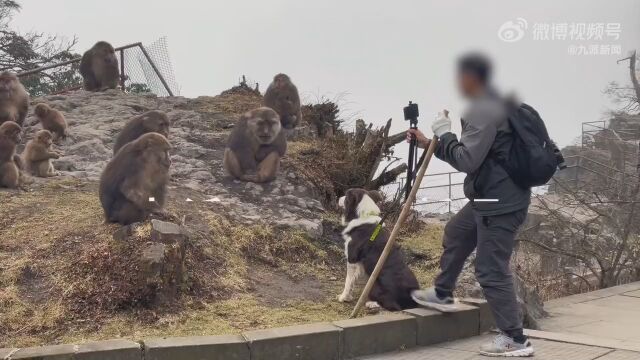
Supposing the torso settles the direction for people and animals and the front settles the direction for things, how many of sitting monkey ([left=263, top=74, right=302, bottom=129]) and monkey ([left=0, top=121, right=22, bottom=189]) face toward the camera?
1

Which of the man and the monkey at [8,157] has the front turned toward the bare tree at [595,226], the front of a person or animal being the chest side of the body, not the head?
the monkey

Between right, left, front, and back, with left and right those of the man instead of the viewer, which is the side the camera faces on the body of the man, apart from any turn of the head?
left

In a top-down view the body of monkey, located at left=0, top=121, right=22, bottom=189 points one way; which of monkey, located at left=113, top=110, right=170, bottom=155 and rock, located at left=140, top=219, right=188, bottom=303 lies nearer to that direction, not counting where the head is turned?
the monkey

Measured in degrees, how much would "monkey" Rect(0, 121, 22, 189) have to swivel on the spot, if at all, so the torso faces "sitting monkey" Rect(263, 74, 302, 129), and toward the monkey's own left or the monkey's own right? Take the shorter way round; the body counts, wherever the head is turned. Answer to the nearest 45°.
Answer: approximately 45° to the monkey's own left

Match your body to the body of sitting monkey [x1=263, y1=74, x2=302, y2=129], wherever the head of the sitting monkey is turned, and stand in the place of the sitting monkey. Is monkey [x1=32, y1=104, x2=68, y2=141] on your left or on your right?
on your right

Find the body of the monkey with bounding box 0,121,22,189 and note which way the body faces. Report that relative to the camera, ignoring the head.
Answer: to the viewer's right

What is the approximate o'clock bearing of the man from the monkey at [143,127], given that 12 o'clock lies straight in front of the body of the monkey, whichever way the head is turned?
The man is roughly at 2 o'clock from the monkey.

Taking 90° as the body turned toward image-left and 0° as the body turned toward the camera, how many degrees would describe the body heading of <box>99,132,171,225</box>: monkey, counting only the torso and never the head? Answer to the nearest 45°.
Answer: approximately 270°

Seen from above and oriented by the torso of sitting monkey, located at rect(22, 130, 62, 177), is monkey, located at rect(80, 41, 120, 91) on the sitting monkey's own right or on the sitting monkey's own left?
on the sitting monkey's own left

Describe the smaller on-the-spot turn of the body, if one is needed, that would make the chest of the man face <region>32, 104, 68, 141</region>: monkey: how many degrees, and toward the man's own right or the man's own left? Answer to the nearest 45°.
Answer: approximately 45° to the man's own right

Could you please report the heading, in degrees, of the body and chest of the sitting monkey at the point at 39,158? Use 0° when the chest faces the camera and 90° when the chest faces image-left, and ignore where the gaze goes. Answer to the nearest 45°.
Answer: approximately 270°
